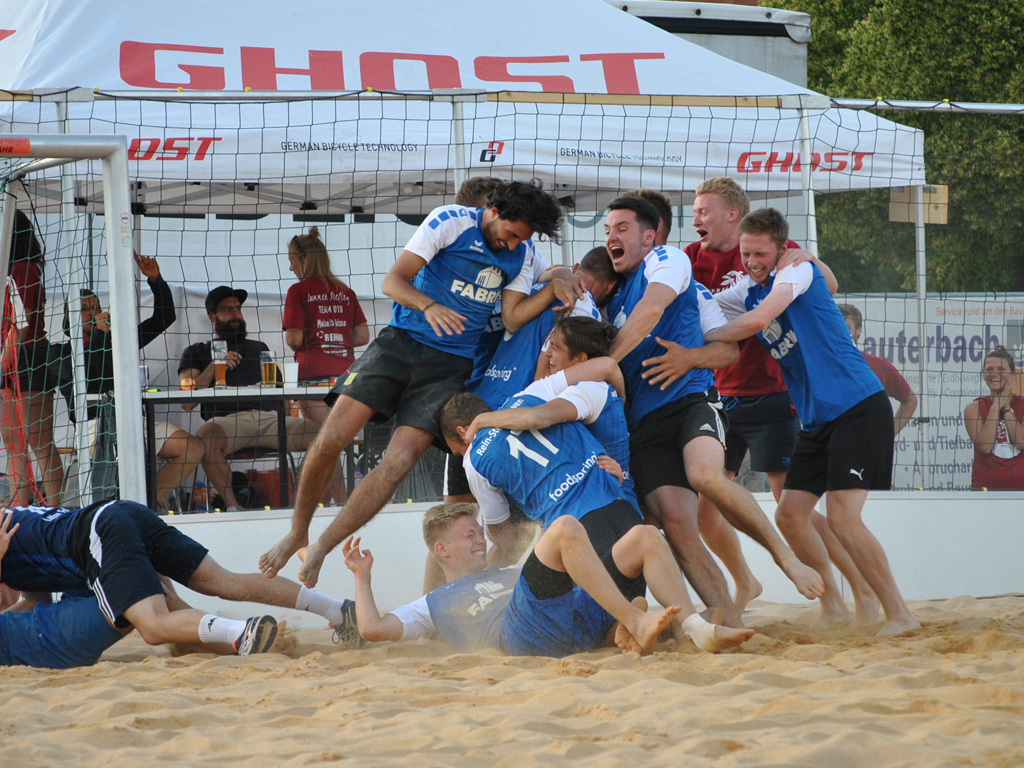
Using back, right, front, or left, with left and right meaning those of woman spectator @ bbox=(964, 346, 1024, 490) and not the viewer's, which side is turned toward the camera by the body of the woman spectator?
front

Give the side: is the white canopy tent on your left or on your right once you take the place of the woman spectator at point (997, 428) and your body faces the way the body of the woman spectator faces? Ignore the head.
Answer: on your right

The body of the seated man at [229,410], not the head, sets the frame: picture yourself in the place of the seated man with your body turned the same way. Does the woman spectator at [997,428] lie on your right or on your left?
on your left

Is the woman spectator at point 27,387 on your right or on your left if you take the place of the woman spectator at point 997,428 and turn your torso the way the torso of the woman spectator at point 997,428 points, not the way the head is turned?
on your right

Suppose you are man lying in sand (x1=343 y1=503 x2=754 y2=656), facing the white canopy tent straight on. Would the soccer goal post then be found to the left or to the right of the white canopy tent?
left

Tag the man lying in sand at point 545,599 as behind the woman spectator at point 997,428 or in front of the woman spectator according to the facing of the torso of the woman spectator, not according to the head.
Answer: in front

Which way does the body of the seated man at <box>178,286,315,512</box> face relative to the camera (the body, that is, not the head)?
toward the camera
